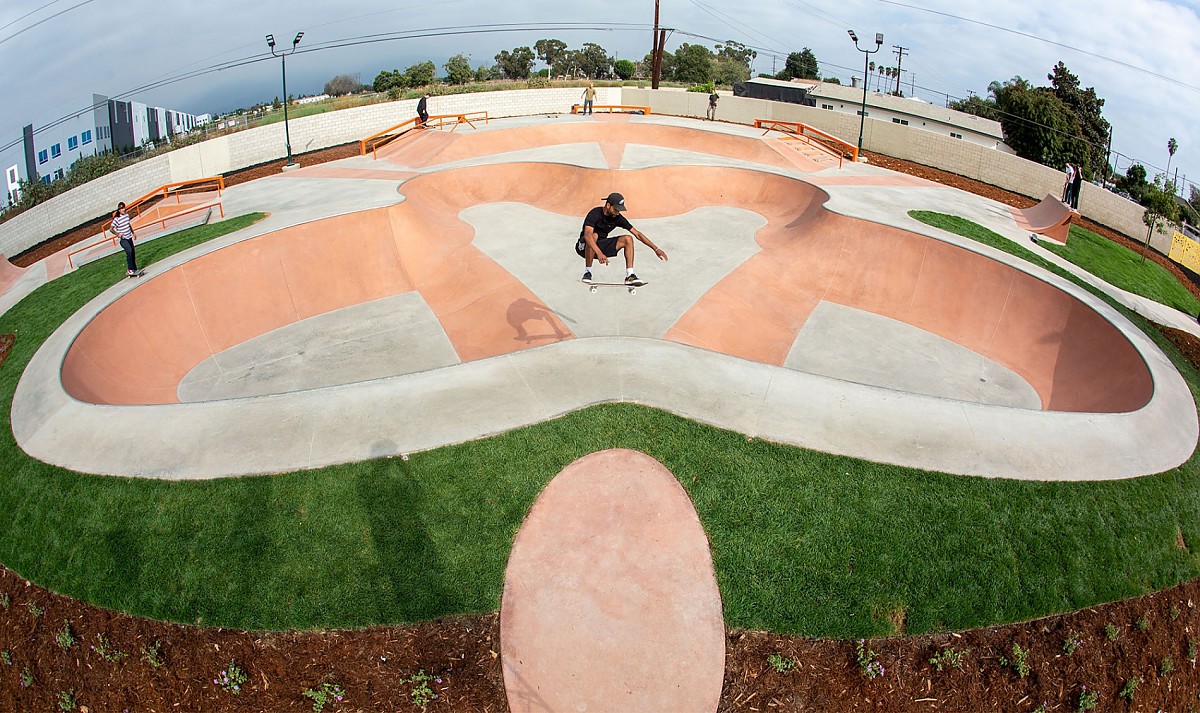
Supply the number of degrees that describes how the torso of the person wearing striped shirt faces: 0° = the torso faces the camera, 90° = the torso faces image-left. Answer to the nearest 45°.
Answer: approximately 315°

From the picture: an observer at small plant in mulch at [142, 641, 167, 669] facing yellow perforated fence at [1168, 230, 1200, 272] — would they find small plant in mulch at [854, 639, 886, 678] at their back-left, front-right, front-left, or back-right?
front-right

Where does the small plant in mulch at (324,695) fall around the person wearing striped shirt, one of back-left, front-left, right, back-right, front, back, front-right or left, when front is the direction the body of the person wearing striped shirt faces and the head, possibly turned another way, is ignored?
front-right

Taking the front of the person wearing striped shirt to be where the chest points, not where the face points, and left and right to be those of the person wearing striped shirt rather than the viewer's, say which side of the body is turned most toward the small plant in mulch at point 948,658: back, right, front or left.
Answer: front

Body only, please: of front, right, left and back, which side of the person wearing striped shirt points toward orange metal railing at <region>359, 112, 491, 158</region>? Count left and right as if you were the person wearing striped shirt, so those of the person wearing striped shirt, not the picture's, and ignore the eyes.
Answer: left

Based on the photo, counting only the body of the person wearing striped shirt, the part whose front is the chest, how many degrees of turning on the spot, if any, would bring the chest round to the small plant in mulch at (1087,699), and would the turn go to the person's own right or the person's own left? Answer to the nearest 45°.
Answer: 0° — they already face it

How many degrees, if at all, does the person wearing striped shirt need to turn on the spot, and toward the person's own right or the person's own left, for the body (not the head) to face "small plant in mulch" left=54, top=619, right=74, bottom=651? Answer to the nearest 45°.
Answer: approximately 45° to the person's own right

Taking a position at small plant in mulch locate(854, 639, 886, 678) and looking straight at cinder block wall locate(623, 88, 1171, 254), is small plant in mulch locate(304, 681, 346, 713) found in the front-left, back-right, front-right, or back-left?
back-left

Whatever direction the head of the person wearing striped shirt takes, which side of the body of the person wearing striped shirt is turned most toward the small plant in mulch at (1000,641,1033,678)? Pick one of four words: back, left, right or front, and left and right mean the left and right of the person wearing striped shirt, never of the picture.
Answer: front
